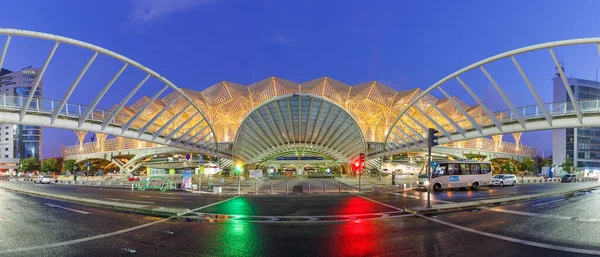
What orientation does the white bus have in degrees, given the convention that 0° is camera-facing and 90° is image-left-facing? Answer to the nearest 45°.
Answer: approximately 90°
